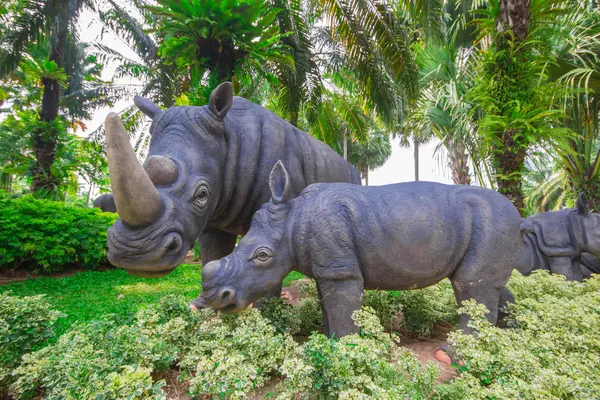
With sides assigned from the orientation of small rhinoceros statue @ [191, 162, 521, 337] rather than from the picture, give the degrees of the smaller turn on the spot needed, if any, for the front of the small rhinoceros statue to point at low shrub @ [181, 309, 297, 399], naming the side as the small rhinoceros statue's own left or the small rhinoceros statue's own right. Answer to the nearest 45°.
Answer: approximately 45° to the small rhinoceros statue's own left

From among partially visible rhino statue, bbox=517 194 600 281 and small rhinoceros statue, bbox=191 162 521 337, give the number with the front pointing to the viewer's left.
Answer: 1

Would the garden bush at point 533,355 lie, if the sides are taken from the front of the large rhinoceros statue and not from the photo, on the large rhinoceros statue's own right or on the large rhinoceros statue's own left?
on the large rhinoceros statue's own left

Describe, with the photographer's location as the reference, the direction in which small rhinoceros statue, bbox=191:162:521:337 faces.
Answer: facing to the left of the viewer

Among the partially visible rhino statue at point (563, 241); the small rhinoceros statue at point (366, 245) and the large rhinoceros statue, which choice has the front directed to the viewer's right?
the partially visible rhino statue

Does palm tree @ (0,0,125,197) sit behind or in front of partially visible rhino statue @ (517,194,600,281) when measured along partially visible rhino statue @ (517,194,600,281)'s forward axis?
behind

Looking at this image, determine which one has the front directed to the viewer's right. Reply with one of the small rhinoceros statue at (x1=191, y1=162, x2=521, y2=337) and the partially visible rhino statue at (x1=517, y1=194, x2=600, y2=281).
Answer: the partially visible rhino statue

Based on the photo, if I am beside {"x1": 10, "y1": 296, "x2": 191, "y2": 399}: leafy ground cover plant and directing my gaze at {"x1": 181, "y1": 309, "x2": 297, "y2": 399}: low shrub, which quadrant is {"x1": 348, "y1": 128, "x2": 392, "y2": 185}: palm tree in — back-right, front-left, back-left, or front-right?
front-left

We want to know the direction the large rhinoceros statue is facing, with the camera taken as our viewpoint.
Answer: facing the viewer and to the left of the viewer

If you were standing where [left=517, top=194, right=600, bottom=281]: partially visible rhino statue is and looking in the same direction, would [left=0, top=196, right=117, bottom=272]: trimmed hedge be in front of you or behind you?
behind

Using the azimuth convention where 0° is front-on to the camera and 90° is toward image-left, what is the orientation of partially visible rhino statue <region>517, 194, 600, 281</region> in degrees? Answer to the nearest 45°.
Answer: approximately 270°

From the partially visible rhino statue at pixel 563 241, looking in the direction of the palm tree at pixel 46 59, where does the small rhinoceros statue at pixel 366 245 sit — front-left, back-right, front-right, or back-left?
front-left

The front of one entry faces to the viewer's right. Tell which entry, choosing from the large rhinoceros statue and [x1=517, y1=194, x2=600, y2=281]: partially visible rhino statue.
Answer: the partially visible rhino statue

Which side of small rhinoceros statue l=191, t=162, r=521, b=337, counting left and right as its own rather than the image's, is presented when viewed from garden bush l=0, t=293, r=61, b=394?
front
